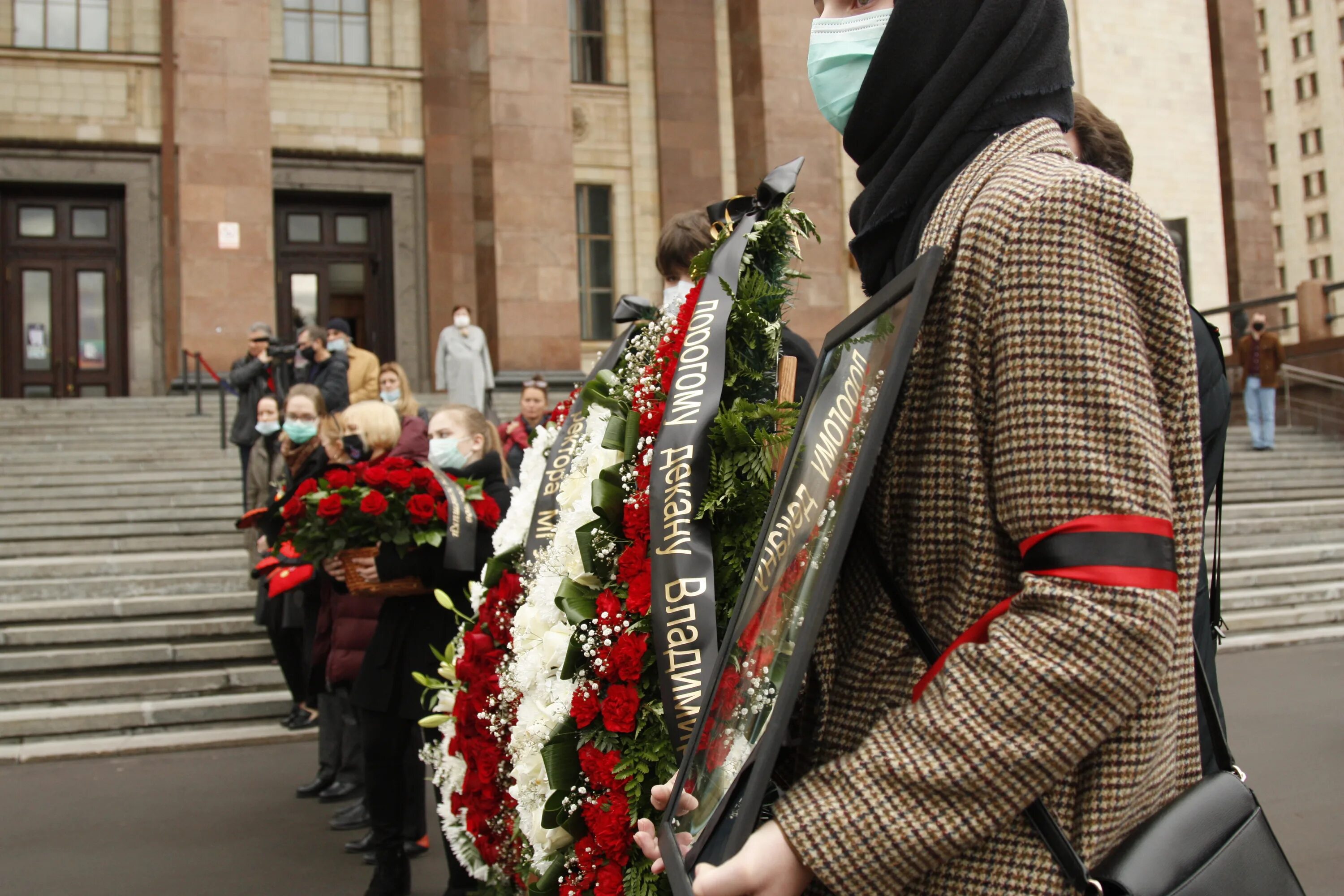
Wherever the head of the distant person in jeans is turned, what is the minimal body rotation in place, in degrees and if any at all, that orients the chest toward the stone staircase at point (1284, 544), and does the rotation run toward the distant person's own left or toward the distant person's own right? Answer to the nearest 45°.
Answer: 0° — they already face it

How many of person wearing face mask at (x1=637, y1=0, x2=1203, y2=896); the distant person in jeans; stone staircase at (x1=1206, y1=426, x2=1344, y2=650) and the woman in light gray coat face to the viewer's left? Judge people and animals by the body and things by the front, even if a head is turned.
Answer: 1

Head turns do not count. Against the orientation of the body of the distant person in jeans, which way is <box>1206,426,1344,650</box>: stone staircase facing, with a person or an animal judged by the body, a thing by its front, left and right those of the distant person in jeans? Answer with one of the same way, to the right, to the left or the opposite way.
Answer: the same way

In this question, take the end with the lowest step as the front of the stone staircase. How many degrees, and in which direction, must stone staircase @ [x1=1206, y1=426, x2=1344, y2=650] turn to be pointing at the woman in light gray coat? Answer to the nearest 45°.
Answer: approximately 90° to its right

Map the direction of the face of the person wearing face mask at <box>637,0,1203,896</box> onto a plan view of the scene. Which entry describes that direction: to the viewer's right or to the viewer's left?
to the viewer's left

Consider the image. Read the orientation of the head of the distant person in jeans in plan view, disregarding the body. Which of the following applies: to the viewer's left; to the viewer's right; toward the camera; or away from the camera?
toward the camera

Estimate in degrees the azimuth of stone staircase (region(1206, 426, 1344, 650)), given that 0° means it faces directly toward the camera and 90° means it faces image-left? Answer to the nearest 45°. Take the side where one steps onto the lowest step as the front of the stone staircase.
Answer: approximately 0°

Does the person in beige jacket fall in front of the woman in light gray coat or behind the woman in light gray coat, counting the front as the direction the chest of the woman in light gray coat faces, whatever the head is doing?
in front

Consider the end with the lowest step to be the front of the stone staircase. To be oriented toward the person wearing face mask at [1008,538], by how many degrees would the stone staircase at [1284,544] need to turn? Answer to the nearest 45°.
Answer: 0° — it already faces them

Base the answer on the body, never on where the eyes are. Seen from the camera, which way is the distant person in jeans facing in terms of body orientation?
toward the camera

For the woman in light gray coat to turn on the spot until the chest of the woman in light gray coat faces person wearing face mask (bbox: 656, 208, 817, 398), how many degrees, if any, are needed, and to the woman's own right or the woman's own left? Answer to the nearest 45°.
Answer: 0° — they already face them

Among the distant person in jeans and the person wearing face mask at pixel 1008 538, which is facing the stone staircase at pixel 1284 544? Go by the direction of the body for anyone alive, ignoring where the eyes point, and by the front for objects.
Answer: the distant person in jeans

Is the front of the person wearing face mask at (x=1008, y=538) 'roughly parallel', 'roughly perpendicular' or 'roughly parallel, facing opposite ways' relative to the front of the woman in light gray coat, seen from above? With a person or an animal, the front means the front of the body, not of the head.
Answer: roughly perpendicular

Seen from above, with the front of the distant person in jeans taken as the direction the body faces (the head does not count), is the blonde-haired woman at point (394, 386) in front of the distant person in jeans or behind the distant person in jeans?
in front
